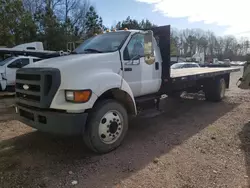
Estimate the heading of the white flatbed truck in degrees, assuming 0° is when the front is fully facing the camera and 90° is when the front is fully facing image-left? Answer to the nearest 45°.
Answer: approximately 45°

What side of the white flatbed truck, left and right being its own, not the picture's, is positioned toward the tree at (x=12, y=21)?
right
